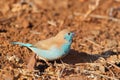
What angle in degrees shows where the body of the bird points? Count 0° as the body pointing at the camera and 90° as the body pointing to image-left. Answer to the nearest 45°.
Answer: approximately 270°
